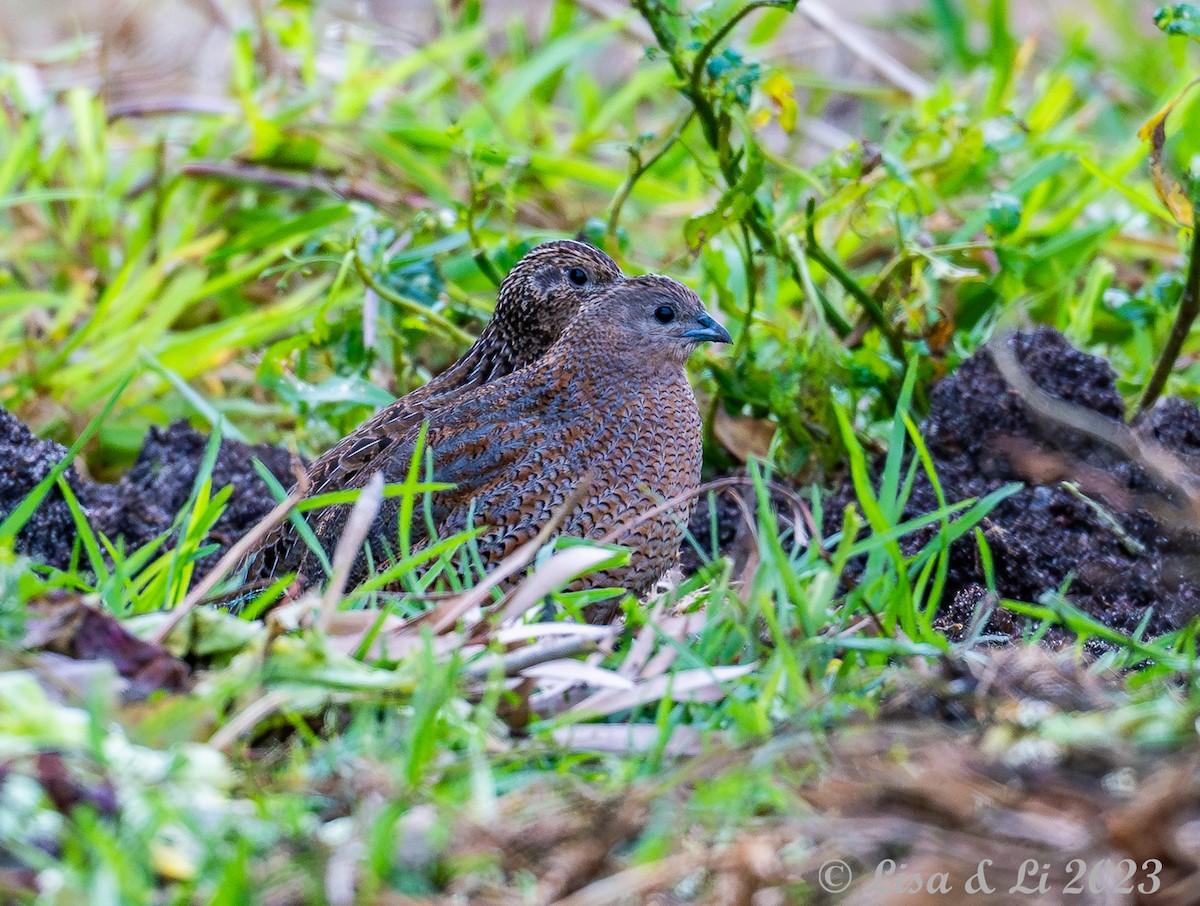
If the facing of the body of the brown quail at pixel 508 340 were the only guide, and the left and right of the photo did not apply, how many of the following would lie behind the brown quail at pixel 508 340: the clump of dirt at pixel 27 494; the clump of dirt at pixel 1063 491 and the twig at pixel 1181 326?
1

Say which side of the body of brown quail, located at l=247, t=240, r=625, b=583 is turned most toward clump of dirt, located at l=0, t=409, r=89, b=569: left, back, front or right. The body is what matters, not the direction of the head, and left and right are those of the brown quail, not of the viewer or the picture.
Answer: back

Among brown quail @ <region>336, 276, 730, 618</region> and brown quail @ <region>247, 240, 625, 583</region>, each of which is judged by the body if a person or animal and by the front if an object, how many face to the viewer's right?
2

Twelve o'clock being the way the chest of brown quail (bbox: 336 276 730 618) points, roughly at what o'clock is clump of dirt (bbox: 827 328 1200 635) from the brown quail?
The clump of dirt is roughly at 12 o'clock from the brown quail.

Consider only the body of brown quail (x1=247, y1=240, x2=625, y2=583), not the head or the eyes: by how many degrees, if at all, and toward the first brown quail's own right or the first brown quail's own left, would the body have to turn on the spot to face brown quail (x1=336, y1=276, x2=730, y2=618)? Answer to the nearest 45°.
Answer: approximately 90° to the first brown quail's own right

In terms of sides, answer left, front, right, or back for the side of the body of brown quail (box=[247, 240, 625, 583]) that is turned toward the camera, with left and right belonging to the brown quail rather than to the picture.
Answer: right

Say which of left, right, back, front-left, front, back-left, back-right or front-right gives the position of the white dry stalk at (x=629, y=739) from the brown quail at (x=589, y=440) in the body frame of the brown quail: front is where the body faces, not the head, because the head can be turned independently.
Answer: right

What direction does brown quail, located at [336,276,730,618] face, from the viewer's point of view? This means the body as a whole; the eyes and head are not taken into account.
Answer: to the viewer's right

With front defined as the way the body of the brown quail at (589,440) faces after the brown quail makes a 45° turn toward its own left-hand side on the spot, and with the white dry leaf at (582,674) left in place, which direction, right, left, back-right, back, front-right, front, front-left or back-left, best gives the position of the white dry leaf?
back-right

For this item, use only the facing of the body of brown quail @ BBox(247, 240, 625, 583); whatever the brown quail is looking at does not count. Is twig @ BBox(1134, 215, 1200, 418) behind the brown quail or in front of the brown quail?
in front

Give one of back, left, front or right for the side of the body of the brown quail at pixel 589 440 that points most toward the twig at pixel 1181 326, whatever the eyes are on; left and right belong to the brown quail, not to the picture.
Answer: front

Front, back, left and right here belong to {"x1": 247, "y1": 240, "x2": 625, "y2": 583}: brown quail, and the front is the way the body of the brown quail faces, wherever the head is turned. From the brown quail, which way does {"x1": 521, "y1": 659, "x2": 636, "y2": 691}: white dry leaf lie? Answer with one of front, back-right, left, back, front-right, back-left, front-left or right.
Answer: right

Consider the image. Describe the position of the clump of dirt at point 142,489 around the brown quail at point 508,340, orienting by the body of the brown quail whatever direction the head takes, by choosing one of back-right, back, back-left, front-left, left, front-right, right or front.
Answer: back
